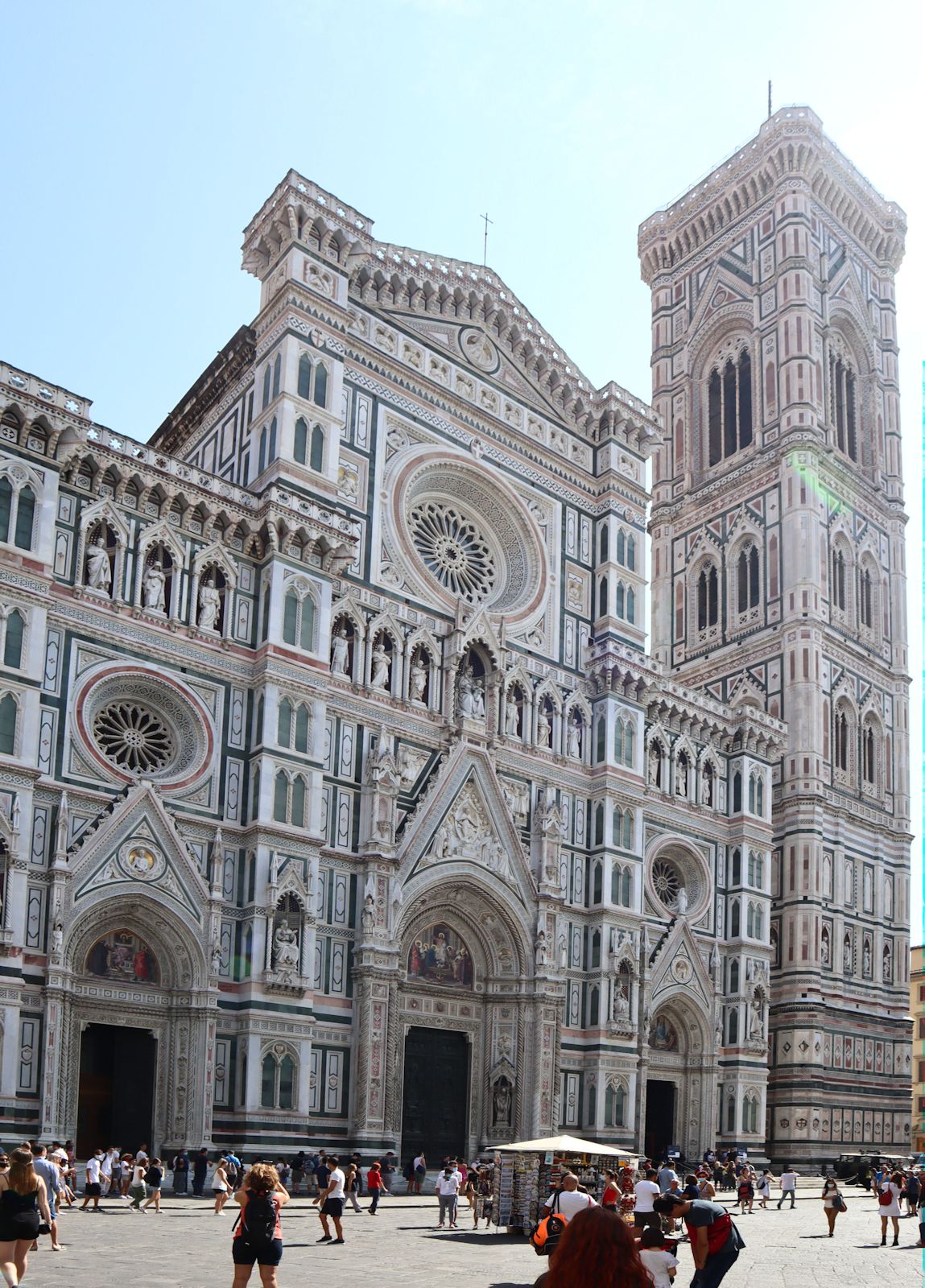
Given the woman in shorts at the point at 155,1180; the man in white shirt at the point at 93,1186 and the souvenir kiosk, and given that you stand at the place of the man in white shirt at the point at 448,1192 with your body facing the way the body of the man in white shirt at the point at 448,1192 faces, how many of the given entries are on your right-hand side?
2

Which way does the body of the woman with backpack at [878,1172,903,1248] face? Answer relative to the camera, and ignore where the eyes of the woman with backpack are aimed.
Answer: away from the camera

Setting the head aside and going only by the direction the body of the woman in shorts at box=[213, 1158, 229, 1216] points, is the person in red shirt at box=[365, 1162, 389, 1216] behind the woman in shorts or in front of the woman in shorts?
in front

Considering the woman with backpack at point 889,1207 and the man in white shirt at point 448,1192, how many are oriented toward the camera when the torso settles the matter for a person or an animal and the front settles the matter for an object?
1

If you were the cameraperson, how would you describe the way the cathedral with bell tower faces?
facing the viewer and to the right of the viewer

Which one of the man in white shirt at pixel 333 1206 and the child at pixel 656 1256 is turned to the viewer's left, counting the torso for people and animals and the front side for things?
the man in white shirt

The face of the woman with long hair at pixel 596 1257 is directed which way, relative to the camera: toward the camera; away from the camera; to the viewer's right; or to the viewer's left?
away from the camera

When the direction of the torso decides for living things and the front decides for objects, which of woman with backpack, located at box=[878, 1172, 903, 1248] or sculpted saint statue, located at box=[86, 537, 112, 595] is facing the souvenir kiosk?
the sculpted saint statue

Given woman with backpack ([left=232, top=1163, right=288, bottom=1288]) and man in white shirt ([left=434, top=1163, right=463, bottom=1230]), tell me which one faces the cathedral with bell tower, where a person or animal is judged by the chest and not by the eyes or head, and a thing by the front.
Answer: the woman with backpack

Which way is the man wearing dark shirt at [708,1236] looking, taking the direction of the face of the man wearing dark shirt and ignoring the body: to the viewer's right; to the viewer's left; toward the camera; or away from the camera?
to the viewer's left

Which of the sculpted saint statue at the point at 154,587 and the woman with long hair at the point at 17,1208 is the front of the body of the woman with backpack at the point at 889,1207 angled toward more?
the sculpted saint statue

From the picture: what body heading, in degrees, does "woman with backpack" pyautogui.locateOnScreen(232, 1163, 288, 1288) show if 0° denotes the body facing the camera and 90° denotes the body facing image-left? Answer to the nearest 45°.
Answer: approximately 180°
